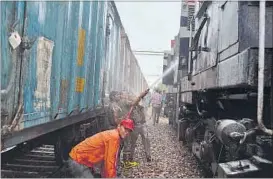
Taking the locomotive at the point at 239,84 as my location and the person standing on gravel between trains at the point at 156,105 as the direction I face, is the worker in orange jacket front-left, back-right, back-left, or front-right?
back-left

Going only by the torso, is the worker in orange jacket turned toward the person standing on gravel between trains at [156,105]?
no
